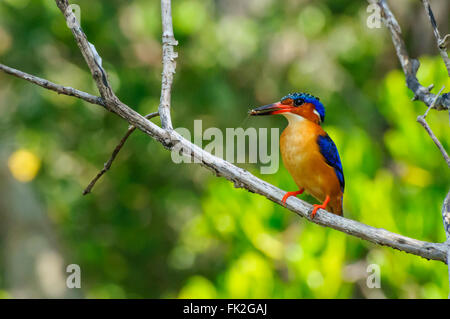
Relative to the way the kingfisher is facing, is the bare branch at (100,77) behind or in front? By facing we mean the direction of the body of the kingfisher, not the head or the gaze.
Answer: in front

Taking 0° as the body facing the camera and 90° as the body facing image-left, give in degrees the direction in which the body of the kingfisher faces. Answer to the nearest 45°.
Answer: approximately 45°

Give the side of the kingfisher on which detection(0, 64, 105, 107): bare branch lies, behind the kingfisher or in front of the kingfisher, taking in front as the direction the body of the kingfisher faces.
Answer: in front

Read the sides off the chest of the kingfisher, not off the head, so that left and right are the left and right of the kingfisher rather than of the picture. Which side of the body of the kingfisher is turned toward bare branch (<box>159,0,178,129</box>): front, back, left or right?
front
